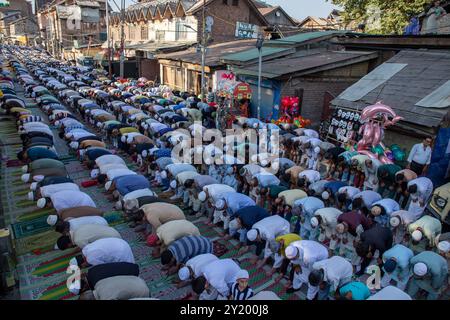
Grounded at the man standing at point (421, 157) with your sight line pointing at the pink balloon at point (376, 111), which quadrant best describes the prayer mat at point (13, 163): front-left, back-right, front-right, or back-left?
front-left

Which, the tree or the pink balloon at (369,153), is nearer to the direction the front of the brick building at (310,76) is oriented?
the pink balloon

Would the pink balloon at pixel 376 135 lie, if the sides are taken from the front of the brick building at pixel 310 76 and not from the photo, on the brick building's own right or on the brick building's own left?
on the brick building's own left

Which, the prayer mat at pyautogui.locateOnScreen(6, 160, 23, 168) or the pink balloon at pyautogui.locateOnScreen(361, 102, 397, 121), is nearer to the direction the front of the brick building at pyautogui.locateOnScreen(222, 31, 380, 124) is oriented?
the prayer mat

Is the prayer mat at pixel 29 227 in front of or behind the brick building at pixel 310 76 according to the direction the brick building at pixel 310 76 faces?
in front

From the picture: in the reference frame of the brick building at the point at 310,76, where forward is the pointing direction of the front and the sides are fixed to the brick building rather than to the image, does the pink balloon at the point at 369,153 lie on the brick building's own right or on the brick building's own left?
on the brick building's own left

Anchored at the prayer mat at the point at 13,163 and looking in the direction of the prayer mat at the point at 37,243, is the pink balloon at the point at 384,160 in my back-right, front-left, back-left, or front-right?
front-left

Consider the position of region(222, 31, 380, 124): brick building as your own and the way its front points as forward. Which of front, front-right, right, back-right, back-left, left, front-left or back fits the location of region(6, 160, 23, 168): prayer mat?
front

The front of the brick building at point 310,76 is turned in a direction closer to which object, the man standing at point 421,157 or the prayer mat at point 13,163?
the prayer mat

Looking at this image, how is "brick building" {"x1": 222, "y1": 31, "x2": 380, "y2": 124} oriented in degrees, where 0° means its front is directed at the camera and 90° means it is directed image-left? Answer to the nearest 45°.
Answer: approximately 45°

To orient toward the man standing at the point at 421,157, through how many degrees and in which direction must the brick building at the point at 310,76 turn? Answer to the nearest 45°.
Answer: approximately 45° to its left

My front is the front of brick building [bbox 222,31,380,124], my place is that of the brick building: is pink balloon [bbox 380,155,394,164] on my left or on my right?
on my left

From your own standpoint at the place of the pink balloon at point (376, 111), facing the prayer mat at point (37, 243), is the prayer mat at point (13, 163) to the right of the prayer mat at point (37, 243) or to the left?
right

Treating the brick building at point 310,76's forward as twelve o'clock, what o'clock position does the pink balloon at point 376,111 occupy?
The pink balloon is roughly at 10 o'clock from the brick building.
